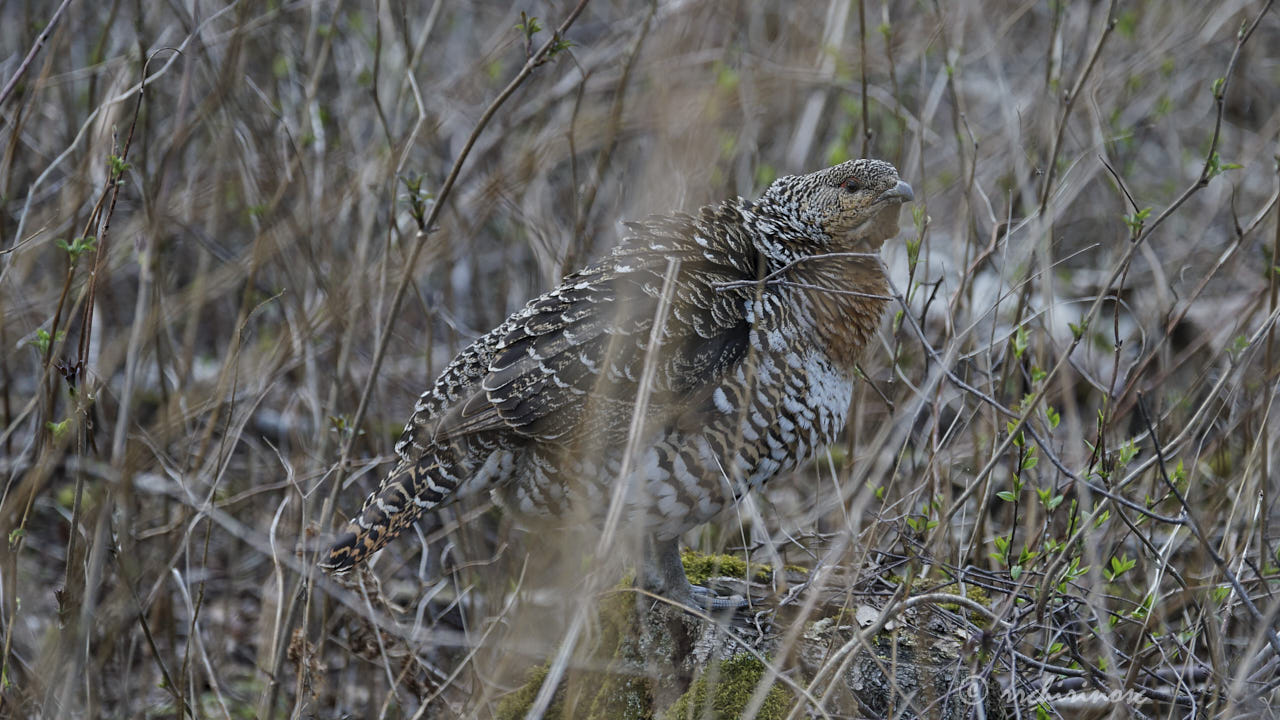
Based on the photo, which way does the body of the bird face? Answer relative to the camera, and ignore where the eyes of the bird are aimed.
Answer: to the viewer's right
